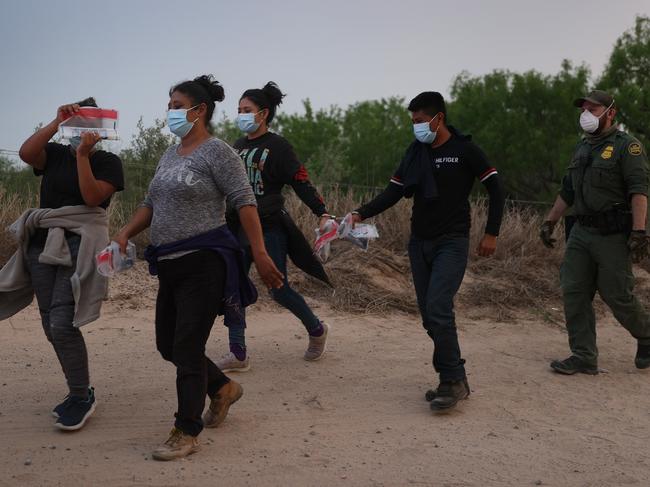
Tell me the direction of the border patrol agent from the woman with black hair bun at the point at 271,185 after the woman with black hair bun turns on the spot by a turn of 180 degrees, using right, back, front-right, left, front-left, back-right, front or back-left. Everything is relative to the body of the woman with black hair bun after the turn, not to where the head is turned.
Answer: front-right

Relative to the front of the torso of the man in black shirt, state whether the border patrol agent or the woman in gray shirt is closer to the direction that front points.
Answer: the woman in gray shirt

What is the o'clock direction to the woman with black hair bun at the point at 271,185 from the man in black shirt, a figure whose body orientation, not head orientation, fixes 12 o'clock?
The woman with black hair bun is roughly at 2 o'clock from the man in black shirt.

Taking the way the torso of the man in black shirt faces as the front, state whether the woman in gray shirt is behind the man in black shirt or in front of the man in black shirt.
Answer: in front

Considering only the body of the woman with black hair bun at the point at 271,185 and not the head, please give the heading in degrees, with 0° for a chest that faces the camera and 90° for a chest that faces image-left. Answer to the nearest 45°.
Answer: approximately 45°

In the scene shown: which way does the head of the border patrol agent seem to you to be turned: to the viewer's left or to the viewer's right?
to the viewer's left

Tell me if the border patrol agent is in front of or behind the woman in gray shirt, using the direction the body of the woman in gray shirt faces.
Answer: behind

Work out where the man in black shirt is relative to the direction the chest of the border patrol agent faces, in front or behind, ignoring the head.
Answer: in front
